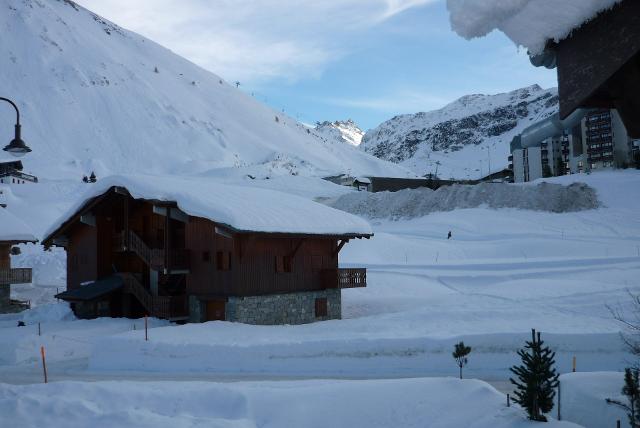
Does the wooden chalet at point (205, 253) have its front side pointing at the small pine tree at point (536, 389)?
no

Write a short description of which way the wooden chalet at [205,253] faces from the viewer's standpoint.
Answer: facing the viewer and to the left of the viewer

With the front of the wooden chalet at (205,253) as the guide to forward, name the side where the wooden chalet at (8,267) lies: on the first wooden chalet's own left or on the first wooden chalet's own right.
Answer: on the first wooden chalet's own right

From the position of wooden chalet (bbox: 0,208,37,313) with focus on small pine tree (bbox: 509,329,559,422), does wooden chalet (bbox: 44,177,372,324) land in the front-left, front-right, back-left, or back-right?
front-left

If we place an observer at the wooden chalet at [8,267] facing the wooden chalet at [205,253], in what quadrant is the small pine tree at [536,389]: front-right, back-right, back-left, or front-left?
front-right

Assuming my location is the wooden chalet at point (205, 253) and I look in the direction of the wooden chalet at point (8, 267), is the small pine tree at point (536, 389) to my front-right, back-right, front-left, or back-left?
back-left
